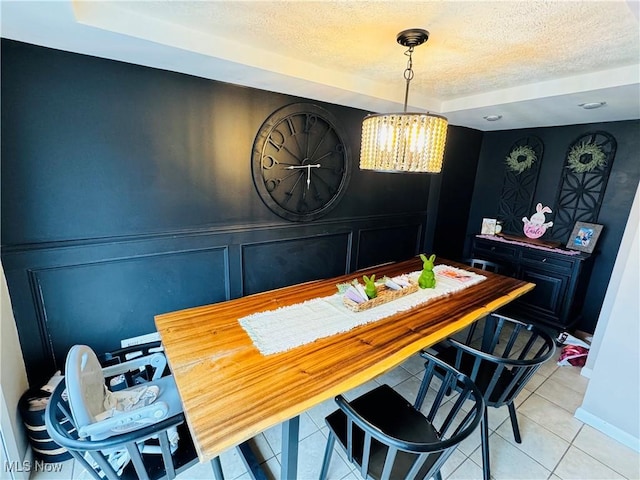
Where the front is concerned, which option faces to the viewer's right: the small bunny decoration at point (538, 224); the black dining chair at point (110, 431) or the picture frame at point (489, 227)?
the black dining chair

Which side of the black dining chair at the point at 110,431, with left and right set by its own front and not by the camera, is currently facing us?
right

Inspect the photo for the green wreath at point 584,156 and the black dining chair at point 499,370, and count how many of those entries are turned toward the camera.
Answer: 1

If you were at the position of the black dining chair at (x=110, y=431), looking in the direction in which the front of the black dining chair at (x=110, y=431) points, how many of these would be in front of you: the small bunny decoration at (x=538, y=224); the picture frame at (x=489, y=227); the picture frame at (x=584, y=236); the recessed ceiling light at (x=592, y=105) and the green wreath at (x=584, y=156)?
5

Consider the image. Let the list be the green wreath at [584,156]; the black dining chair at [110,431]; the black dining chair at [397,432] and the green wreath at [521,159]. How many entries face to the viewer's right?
1

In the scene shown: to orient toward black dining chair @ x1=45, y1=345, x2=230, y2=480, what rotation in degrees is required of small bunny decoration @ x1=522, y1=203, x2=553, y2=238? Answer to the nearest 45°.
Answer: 0° — it already faces it

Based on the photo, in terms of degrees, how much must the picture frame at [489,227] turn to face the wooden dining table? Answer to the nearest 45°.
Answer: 0° — it already faces it

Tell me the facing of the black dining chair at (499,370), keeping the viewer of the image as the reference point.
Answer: facing away from the viewer and to the left of the viewer

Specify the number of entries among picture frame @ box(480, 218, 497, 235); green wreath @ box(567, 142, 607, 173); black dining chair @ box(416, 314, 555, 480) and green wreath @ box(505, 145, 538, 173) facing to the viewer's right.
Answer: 0

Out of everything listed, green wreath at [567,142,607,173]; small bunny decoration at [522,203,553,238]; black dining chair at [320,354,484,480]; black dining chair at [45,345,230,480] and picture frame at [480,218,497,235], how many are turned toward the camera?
3

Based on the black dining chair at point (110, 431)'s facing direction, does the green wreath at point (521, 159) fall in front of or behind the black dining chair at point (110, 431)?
in front

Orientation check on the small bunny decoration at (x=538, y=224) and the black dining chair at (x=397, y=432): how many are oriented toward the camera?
1

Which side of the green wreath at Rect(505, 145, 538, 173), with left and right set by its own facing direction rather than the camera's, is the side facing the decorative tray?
front

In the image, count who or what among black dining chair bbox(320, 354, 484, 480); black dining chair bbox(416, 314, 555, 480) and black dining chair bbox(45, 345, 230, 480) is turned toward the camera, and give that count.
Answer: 0

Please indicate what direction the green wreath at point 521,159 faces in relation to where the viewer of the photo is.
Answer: facing the viewer

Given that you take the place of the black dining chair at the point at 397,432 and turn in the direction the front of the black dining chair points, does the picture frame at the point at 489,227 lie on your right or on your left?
on your right

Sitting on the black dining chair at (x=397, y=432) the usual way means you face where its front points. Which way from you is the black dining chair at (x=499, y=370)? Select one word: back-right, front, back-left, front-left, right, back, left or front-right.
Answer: right

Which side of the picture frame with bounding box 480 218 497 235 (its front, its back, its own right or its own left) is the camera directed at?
front

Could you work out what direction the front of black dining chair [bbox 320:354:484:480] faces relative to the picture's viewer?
facing away from the viewer and to the left of the viewer

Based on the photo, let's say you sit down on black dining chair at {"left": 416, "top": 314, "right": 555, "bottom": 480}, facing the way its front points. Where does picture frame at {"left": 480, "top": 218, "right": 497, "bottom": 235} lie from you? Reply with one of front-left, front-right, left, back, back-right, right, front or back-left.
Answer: front-right
